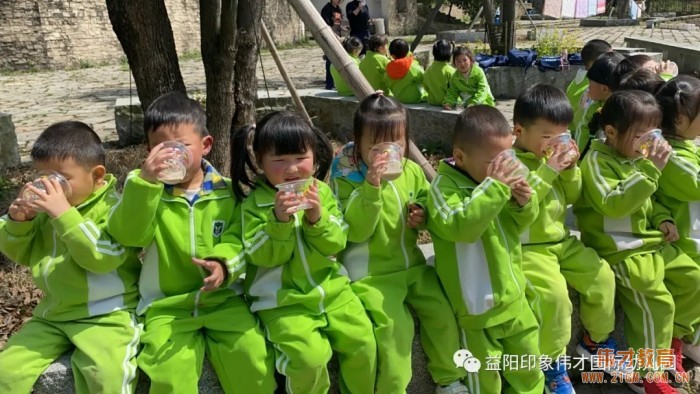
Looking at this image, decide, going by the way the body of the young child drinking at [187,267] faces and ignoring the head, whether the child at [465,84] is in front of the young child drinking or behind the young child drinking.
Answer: behind

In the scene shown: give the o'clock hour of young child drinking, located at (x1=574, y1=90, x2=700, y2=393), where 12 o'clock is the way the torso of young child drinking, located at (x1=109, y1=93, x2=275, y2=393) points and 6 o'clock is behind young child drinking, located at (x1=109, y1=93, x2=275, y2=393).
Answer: young child drinking, located at (x1=574, y1=90, x2=700, y2=393) is roughly at 9 o'clock from young child drinking, located at (x1=109, y1=93, x2=275, y2=393).

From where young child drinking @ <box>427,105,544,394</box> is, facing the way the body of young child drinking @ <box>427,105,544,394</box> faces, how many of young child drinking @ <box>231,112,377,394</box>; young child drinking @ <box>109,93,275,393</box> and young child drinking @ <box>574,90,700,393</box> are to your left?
1

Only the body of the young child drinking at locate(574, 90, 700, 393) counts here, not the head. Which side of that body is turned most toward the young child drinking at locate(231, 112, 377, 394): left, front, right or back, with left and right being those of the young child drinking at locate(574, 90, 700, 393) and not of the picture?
right

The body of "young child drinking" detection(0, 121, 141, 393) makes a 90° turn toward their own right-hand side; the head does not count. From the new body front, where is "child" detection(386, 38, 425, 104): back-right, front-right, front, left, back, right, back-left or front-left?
right

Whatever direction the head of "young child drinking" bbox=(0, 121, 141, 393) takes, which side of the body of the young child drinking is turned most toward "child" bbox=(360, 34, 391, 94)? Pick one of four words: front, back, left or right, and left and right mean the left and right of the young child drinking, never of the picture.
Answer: back

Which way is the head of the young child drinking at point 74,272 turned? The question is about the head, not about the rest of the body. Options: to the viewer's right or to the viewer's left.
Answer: to the viewer's left

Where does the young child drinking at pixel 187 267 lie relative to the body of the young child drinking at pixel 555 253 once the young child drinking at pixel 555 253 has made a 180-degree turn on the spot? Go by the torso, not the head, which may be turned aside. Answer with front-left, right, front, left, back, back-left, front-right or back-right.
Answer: left

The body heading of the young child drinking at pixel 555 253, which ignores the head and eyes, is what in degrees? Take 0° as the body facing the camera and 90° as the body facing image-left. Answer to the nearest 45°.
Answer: approximately 315°

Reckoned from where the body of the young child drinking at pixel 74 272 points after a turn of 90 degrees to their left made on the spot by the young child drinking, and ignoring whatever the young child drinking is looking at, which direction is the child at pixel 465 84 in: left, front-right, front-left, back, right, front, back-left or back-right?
left

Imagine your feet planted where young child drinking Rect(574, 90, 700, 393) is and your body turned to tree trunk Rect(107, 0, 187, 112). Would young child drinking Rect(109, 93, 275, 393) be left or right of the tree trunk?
left
